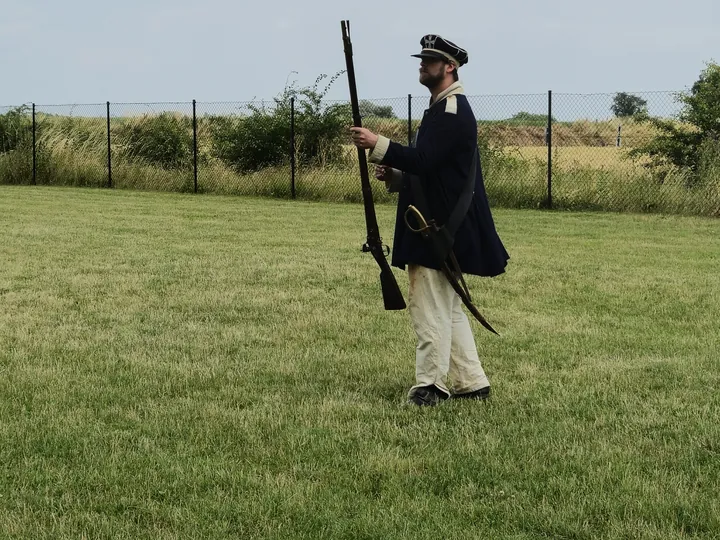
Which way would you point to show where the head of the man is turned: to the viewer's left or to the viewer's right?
to the viewer's left

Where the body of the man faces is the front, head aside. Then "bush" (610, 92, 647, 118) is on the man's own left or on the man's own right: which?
on the man's own right

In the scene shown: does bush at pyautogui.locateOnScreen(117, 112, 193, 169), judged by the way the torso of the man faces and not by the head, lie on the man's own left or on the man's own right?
on the man's own right

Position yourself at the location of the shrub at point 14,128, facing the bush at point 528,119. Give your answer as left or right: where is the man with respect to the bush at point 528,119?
right

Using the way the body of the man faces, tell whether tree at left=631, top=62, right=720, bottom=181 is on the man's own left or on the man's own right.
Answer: on the man's own right

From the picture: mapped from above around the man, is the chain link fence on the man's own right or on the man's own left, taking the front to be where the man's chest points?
on the man's own right

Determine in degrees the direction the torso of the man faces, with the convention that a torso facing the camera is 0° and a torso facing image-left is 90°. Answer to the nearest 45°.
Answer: approximately 90°

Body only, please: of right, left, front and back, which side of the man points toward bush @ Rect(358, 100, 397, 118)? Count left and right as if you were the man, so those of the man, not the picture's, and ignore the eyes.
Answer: right

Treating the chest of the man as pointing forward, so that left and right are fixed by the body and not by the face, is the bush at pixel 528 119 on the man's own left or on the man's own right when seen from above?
on the man's own right
